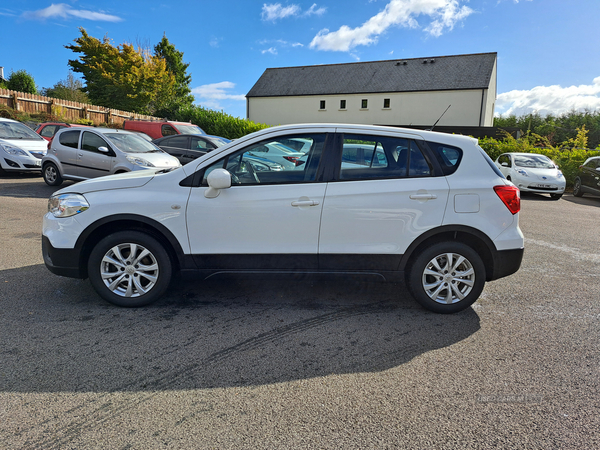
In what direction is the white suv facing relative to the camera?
to the viewer's left

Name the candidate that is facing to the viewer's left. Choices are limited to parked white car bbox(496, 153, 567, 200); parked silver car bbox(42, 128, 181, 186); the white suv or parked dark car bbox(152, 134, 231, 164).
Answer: the white suv

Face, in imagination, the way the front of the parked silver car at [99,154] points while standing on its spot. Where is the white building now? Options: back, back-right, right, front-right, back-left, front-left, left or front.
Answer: left

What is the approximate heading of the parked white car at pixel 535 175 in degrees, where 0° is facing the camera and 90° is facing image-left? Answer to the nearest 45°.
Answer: approximately 315°

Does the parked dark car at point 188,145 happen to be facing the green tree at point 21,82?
no

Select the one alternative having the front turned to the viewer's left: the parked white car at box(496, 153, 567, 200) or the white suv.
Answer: the white suv

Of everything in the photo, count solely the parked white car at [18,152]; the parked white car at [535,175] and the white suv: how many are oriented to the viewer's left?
1

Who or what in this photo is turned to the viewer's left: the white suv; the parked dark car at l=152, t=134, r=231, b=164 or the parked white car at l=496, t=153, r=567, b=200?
the white suv

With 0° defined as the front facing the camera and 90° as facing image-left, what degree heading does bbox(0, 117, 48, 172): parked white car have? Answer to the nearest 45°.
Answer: approximately 315°

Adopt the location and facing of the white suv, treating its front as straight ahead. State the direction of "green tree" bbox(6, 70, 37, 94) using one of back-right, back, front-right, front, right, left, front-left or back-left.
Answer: front-right

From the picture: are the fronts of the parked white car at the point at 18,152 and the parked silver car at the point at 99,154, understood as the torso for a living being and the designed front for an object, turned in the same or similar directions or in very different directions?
same or similar directions

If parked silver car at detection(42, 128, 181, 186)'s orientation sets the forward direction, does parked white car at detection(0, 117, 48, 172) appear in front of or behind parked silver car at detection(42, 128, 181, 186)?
behind

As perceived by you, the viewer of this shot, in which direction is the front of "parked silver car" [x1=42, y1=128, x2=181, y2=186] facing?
facing the viewer and to the right of the viewer

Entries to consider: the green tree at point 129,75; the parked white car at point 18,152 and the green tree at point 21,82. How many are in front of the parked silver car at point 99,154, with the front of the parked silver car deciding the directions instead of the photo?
0

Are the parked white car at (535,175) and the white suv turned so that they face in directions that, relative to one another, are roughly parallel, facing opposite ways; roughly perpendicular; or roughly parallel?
roughly perpendicular

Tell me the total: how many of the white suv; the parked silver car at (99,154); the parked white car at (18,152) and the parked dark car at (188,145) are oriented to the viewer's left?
1
